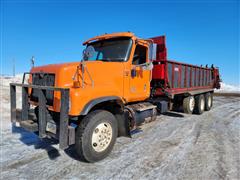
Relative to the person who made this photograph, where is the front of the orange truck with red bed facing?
facing the viewer and to the left of the viewer
